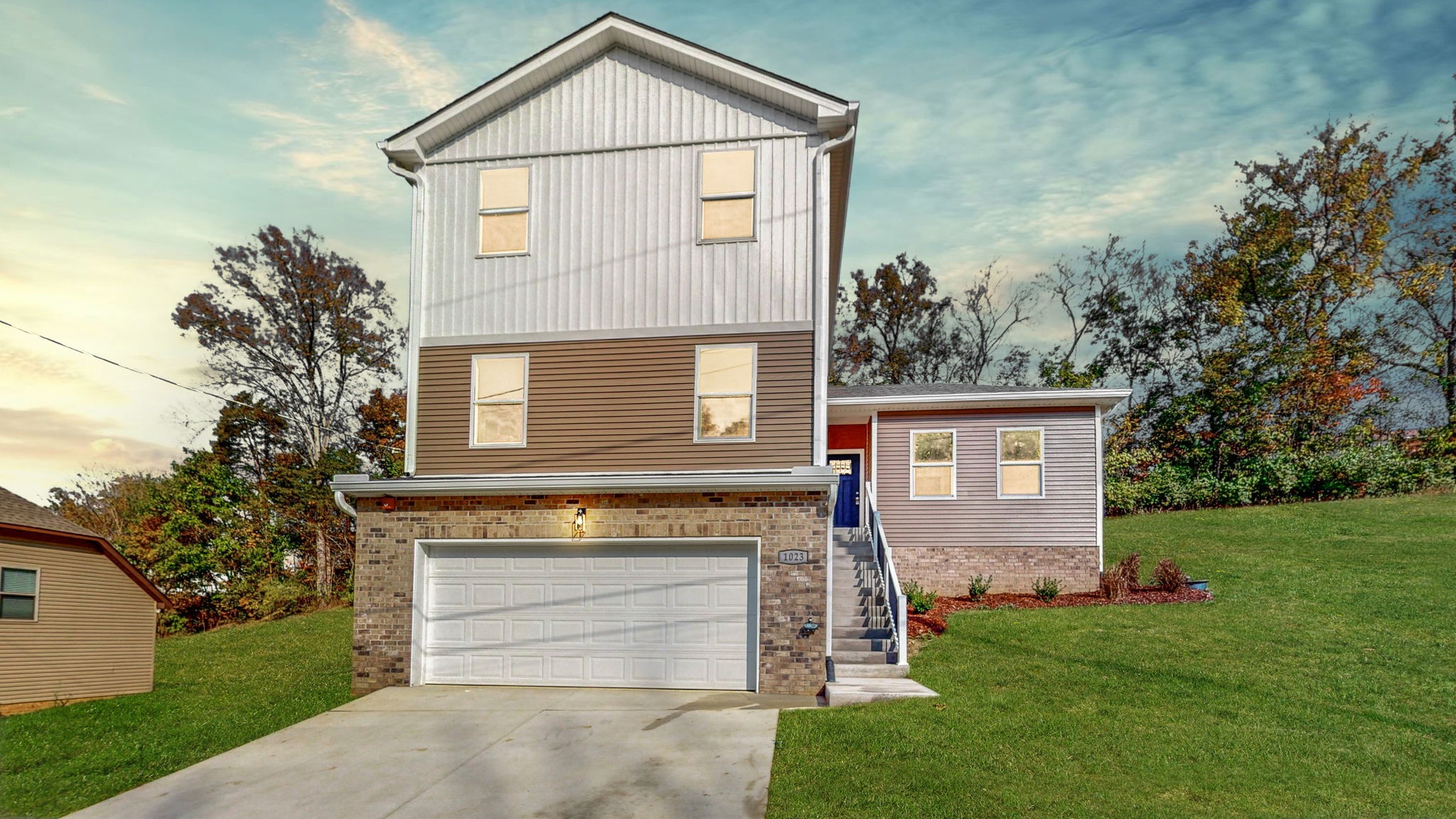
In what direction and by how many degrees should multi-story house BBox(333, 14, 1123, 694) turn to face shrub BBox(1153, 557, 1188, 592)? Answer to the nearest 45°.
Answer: approximately 90° to its left

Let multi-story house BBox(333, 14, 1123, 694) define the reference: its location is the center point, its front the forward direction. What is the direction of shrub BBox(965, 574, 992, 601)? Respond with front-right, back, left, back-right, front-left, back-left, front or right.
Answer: front-left

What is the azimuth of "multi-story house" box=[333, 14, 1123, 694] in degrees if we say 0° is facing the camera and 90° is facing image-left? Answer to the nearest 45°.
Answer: approximately 0°

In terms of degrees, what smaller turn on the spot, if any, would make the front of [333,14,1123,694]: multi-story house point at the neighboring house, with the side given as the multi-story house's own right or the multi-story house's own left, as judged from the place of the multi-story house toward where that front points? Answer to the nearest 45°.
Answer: approximately 90° to the multi-story house's own right
